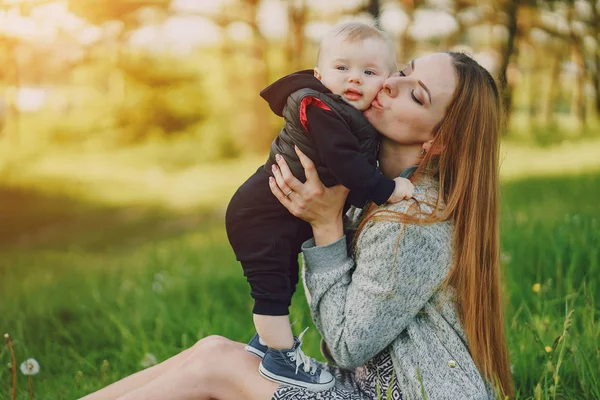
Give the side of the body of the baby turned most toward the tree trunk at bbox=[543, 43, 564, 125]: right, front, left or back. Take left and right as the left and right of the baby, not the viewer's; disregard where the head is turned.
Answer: left

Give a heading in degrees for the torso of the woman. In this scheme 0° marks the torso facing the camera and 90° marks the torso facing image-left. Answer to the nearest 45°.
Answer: approximately 90°

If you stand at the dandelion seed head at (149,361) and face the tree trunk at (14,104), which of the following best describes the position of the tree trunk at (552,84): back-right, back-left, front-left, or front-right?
front-right

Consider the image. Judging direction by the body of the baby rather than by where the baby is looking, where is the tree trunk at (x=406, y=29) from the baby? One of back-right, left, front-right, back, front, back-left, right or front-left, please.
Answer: left

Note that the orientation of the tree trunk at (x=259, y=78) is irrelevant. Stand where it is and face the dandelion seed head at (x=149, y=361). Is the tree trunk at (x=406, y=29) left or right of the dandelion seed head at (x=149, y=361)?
left

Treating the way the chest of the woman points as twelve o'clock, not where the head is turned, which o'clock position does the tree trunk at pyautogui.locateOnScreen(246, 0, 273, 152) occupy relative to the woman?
The tree trunk is roughly at 3 o'clock from the woman.

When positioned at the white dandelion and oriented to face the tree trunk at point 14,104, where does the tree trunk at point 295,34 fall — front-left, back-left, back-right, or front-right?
front-right
